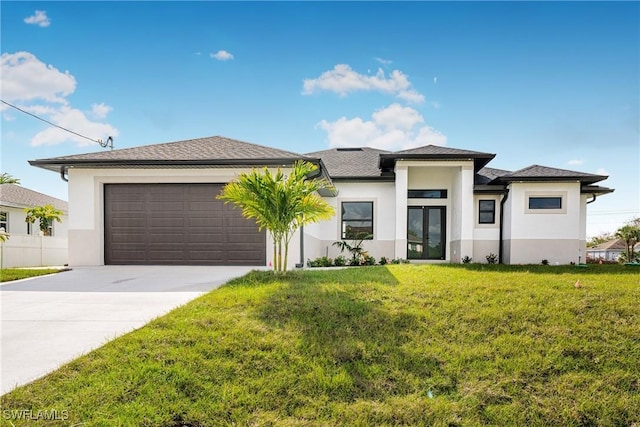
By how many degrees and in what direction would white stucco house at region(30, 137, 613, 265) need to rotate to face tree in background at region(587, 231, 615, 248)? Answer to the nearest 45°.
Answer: approximately 135° to its left

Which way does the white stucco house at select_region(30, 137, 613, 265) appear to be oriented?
toward the camera

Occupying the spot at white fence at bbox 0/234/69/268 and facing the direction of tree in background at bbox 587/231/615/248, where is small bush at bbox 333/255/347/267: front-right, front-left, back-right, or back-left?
front-right

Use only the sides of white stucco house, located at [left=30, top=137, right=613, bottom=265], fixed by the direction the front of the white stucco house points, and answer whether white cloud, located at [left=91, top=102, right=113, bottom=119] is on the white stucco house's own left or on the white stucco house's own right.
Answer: on the white stucco house's own right

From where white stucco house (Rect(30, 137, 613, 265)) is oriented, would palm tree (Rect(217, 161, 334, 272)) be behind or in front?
in front
